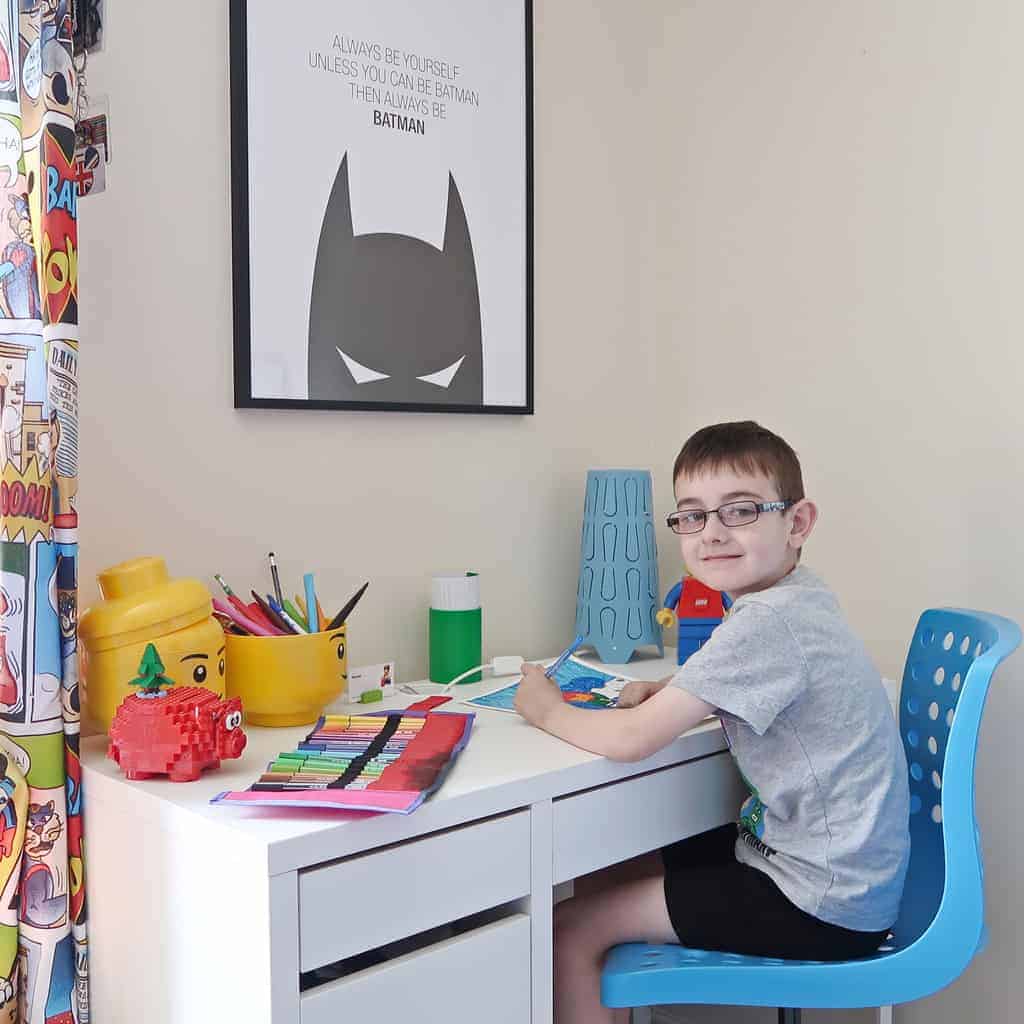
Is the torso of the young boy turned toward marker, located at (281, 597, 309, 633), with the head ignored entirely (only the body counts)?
yes

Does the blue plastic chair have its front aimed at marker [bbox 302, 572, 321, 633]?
yes

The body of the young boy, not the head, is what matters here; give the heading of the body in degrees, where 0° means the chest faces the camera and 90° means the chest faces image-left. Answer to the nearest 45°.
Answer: approximately 90°

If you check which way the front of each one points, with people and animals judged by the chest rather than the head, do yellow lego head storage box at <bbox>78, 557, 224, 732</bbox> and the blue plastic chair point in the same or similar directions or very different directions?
very different directions

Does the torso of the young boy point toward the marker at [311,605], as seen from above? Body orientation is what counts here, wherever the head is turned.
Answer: yes

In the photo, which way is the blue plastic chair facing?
to the viewer's left

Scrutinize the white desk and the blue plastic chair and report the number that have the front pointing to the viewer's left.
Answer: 1

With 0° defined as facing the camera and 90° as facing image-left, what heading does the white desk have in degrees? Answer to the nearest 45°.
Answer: approximately 315°

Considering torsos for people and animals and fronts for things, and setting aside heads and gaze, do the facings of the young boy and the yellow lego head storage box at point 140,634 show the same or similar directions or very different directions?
very different directions

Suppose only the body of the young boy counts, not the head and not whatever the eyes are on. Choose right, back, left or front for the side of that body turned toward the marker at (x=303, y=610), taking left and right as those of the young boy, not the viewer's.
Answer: front

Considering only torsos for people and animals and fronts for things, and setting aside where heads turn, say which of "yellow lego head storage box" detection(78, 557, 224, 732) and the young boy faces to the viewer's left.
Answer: the young boy
